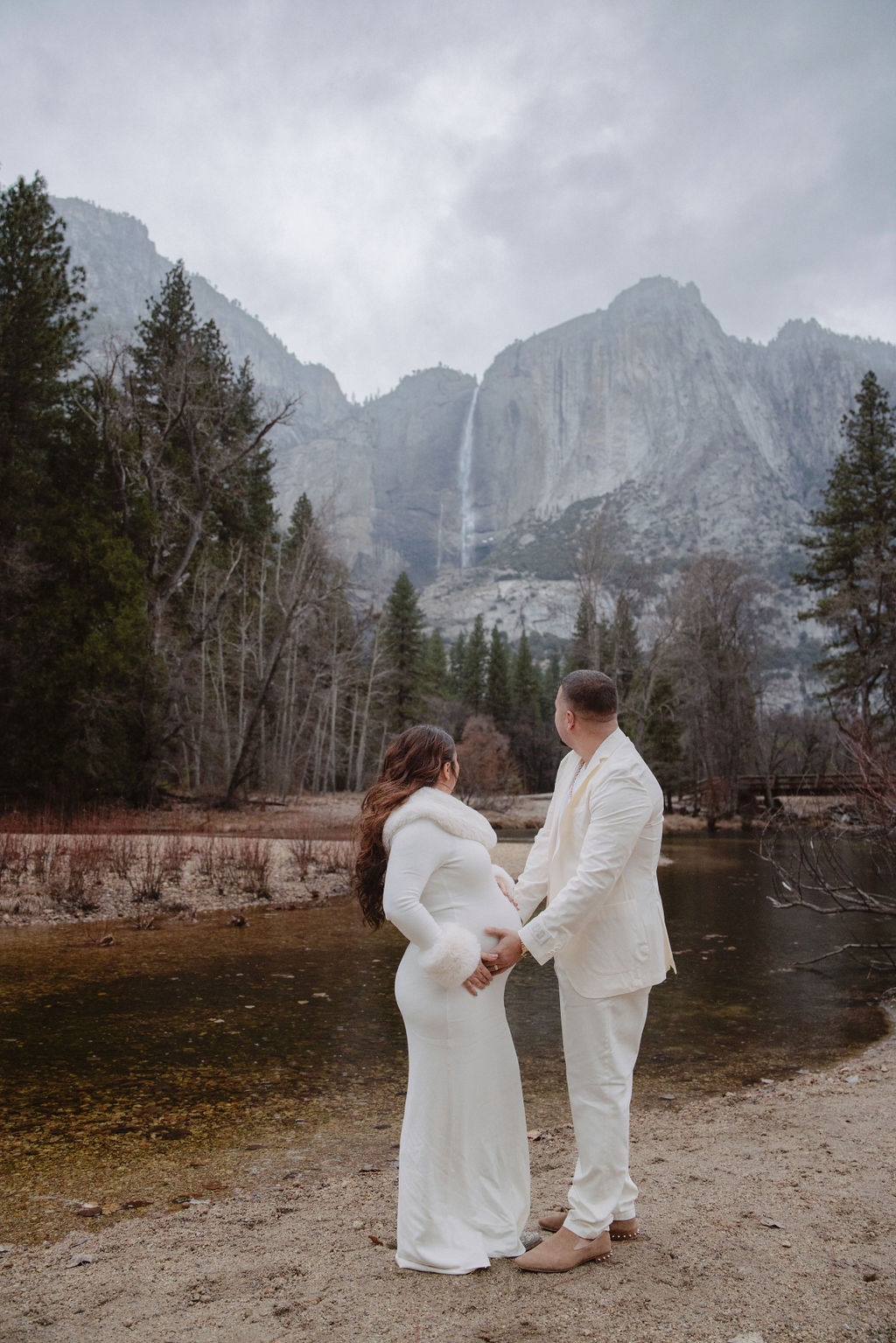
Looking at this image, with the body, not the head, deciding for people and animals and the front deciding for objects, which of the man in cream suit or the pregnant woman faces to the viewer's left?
the man in cream suit

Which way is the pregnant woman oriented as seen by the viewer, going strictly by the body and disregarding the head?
to the viewer's right

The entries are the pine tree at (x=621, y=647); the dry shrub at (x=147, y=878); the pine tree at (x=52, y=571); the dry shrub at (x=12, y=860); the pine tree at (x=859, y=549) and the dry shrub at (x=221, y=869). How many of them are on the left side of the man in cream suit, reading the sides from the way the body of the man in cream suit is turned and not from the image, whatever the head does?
0

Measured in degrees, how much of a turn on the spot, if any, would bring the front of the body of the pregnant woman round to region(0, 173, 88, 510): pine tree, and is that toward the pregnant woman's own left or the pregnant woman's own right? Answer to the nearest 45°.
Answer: approximately 135° to the pregnant woman's own left

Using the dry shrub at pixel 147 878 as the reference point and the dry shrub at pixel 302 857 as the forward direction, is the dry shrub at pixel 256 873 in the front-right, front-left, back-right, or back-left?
front-right

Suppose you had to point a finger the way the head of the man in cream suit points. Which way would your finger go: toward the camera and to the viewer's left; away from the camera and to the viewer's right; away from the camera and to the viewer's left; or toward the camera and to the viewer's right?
away from the camera and to the viewer's left

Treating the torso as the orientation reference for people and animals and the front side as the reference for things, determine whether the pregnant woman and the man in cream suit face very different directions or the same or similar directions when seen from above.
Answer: very different directions

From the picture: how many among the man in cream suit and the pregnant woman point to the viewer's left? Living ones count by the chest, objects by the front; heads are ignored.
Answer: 1

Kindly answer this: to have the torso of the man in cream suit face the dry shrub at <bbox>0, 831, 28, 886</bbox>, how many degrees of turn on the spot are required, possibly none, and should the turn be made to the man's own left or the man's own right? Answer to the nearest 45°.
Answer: approximately 45° to the man's own right

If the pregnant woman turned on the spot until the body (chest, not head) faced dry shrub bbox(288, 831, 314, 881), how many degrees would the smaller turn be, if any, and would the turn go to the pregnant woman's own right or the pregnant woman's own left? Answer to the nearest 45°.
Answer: approximately 90° to the pregnant woman's own left

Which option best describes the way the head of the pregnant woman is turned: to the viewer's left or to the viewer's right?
to the viewer's right

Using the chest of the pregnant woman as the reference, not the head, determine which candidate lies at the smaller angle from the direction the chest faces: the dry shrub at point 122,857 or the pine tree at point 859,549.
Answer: the pine tree

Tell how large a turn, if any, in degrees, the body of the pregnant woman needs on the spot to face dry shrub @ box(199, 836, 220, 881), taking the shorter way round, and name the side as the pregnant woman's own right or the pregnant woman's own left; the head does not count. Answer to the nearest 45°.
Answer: approximately 90° to the pregnant woman's own left

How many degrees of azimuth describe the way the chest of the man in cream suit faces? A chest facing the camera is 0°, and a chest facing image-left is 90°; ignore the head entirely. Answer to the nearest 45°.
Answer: approximately 90°
